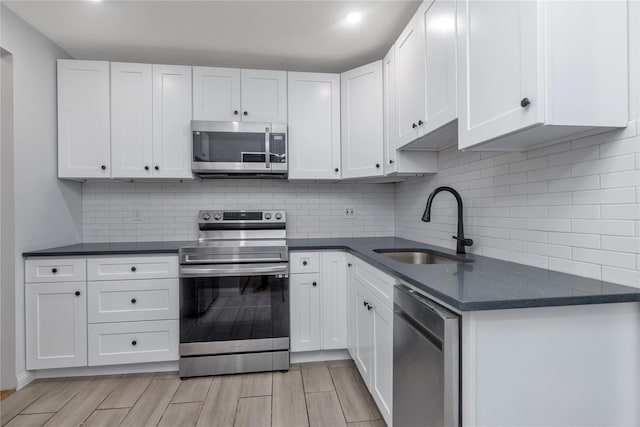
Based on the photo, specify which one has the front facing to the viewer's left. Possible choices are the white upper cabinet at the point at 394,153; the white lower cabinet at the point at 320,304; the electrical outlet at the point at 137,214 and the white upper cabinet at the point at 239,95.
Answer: the white upper cabinet at the point at 394,153

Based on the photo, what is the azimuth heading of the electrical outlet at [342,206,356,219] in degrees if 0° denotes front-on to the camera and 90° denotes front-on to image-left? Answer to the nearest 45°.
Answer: approximately 0°

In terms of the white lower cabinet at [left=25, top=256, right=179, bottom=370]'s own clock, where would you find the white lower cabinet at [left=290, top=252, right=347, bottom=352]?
the white lower cabinet at [left=290, top=252, right=347, bottom=352] is roughly at 10 o'clock from the white lower cabinet at [left=25, top=256, right=179, bottom=370].

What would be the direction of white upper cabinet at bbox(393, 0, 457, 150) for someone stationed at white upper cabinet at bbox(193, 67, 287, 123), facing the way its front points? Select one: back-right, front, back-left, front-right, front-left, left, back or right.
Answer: front-left

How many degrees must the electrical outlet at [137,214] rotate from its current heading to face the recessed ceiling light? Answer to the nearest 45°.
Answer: approximately 45° to its left

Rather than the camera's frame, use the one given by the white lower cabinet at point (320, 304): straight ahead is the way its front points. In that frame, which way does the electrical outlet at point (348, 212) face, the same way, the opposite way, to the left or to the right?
the same way

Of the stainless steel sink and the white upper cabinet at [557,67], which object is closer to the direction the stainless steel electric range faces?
the white upper cabinet

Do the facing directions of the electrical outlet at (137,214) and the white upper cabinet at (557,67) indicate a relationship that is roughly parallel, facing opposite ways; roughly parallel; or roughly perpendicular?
roughly perpendicular

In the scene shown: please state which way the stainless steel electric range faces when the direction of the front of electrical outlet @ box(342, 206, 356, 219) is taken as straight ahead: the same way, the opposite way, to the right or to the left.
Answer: the same way

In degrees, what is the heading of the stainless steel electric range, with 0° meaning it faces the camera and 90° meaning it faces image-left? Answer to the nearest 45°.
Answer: approximately 0°

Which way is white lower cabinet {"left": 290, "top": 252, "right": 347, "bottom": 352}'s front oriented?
toward the camera

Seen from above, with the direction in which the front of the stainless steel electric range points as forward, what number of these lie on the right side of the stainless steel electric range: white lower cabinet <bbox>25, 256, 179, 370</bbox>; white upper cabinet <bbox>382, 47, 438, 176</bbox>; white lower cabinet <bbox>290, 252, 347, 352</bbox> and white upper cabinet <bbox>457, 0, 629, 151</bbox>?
1

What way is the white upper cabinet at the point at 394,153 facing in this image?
to the viewer's left

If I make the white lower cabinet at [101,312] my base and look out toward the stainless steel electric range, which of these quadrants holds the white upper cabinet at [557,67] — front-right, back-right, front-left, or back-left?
front-right

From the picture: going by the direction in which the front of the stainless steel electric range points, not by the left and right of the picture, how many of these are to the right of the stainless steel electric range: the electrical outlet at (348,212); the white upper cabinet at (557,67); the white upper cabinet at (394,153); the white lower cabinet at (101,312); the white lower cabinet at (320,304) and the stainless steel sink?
1

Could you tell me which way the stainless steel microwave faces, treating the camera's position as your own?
facing the viewer

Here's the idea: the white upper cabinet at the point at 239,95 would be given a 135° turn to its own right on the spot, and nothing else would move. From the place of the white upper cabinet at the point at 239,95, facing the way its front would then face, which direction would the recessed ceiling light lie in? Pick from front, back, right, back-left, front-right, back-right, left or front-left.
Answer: back

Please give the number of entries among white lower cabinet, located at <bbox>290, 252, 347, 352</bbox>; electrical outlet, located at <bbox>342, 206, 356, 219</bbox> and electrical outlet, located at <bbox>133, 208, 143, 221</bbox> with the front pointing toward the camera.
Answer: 3

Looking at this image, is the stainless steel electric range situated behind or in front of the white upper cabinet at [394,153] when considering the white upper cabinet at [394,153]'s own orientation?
in front
